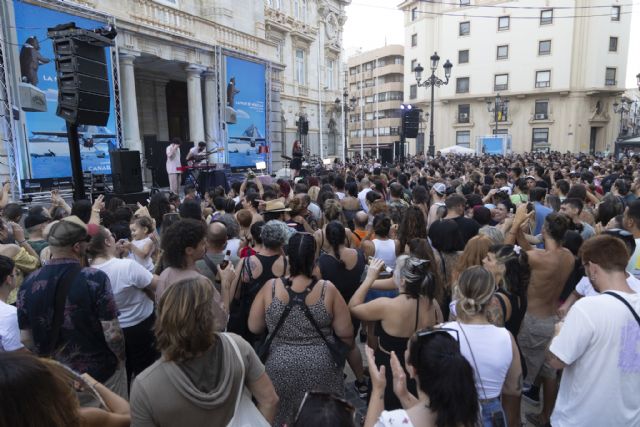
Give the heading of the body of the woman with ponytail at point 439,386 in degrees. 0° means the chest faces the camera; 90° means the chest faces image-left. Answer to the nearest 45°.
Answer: approximately 135°

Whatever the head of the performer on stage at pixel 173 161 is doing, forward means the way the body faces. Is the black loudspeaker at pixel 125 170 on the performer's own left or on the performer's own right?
on the performer's own right

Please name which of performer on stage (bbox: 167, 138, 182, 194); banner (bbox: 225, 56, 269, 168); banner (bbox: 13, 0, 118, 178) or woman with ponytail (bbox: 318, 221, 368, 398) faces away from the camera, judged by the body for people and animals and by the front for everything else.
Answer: the woman with ponytail

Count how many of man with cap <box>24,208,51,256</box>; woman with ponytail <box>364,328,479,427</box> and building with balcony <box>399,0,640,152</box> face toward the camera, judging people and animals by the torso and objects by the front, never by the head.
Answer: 1

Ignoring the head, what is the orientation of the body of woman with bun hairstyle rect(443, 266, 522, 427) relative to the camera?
away from the camera

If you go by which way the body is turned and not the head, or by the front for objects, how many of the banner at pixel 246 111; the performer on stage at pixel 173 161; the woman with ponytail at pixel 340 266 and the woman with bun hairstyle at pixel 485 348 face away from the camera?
2

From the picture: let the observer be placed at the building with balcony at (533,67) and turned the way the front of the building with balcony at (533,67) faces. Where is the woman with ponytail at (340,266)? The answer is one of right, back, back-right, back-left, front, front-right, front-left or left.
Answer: front

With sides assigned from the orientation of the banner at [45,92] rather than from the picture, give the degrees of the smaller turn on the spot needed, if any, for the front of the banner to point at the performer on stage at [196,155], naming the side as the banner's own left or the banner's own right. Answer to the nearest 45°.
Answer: approximately 45° to the banner's own left

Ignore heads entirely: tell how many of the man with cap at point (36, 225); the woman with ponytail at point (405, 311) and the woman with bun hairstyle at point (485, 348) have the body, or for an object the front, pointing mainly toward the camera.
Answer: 0

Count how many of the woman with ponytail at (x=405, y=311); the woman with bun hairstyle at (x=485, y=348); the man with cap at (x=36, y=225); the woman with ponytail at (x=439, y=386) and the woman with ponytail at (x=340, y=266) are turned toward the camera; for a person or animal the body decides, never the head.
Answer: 0

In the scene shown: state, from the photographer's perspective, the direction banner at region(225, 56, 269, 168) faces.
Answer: facing the viewer and to the right of the viewer

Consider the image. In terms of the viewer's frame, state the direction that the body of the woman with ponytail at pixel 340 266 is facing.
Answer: away from the camera

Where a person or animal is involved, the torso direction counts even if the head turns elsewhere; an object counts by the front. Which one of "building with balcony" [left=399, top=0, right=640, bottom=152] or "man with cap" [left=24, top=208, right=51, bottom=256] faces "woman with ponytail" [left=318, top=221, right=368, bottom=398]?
the building with balcony

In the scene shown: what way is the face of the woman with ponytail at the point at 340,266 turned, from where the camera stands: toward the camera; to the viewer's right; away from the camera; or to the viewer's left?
away from the camera

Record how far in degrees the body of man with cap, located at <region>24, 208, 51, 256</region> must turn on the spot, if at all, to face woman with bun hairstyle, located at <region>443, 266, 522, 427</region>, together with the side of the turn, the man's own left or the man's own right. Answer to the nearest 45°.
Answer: approximately 90° to the man's own right

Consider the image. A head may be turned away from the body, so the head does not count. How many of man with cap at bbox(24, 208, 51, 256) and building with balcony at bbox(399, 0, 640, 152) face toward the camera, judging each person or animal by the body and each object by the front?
1

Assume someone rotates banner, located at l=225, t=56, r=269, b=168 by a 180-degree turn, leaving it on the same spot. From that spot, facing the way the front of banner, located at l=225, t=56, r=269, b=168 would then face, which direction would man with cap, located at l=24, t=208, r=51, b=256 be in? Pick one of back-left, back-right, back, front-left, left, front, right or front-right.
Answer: back-left

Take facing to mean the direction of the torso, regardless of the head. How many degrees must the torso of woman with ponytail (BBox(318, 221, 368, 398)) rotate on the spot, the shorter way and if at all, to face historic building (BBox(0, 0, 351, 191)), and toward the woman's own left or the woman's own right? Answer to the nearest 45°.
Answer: approximately 45° to the woman's own left

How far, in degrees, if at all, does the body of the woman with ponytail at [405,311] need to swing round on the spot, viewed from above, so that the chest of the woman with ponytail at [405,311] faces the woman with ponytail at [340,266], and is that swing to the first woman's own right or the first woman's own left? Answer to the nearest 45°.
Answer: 0° — they already face them

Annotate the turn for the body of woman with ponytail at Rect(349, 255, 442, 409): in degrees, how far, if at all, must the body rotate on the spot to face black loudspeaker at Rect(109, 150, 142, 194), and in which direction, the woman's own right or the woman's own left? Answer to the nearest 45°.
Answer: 0° — they already face it
